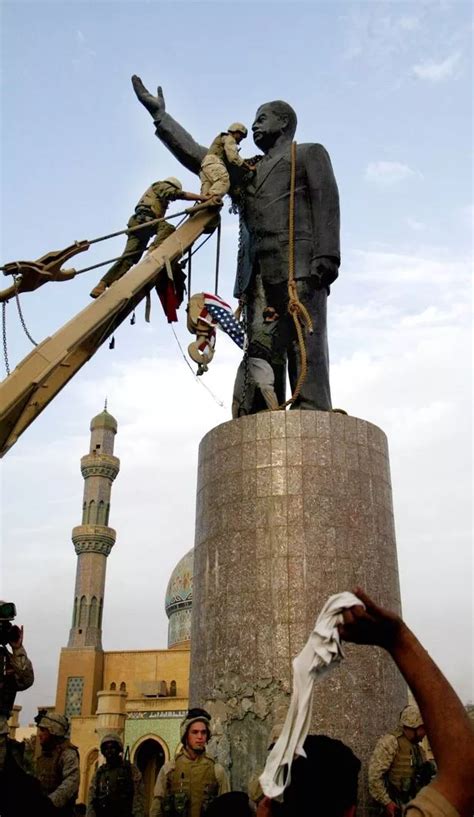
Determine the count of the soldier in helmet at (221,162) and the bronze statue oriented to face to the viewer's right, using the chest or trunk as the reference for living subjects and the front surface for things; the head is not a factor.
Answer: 1

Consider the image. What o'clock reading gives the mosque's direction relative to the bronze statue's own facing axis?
The mosque is roughly at 4 o'clock from the bronze statue.

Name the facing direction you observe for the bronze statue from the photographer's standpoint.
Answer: facing the viewer and to the left of the viewer

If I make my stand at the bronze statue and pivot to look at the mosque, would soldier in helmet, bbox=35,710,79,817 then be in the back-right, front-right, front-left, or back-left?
back-left

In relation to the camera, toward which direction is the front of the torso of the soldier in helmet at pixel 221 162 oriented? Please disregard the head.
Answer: to the viewer's right
